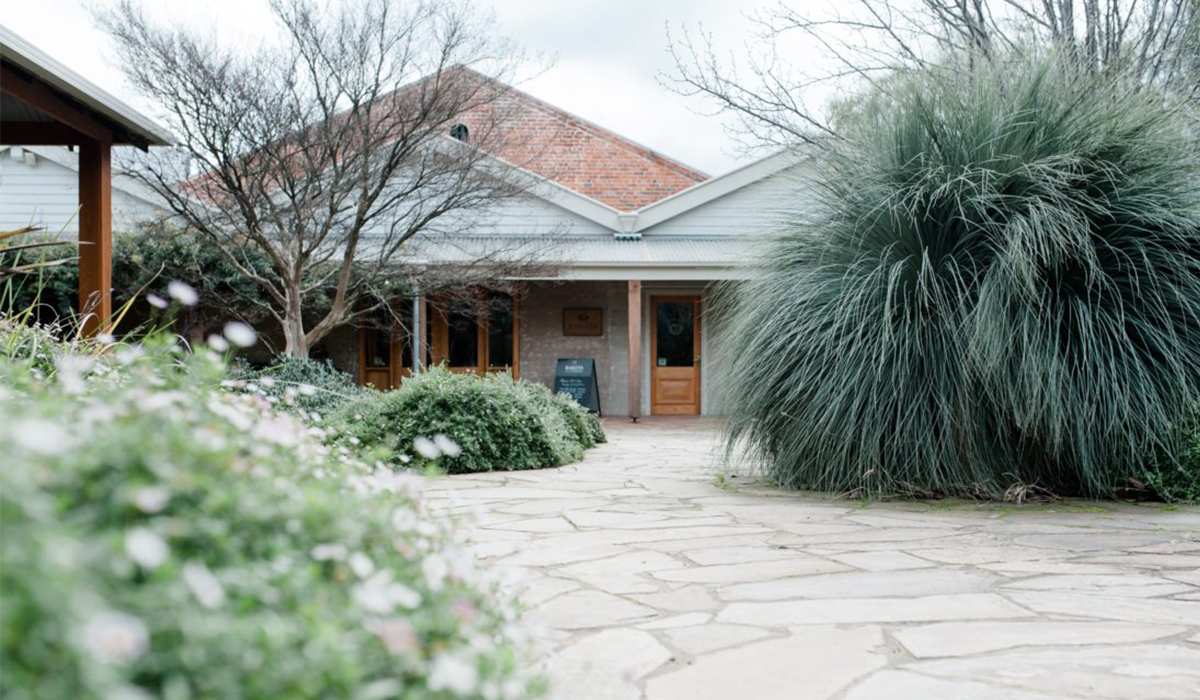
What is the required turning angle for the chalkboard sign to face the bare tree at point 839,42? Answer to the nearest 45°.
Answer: approximately 45° to its left

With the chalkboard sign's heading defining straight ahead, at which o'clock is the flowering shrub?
The flowering shrub is roughly at 12 o'clock from the chalkboard sign.

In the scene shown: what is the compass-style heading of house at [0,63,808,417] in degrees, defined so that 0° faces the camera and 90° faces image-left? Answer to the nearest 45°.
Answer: approximately 0°

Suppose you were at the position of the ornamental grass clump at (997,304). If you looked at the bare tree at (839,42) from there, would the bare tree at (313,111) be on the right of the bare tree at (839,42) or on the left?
left

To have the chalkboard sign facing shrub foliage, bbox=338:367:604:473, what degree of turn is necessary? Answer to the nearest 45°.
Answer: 0° — it already faces it

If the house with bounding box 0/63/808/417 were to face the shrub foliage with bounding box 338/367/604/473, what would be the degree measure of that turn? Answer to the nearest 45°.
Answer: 0° — it already faces it

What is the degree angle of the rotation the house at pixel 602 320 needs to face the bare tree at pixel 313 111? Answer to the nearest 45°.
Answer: approximately 45° to its right

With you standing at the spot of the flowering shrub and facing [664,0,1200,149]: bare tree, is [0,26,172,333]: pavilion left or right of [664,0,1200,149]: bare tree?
left
